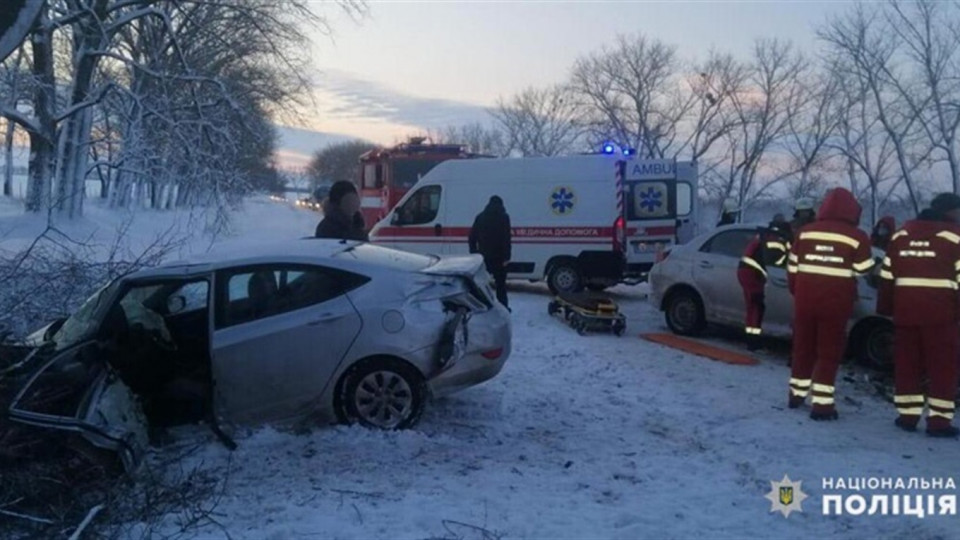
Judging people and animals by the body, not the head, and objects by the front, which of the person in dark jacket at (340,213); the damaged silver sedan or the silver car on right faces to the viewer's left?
the damaged silver sedan

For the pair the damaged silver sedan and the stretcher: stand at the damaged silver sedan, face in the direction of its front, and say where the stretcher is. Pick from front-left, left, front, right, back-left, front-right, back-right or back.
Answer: back-right

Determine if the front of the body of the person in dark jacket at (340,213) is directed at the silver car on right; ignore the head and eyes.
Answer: no

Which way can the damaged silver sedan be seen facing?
to the viewer's left

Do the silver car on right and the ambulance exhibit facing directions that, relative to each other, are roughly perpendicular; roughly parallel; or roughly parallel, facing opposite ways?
roughly parallel, facing opposite ways

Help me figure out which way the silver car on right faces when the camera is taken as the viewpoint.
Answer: facing the viewer and to the right of the viewer

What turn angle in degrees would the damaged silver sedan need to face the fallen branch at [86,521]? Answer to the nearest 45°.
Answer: approximately 45° to its left

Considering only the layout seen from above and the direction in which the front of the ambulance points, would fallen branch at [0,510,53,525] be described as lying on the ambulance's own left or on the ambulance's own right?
on the ambulance's own left

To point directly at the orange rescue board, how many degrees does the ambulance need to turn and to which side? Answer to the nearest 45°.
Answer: approximately 135° to its left

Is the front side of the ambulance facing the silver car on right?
no

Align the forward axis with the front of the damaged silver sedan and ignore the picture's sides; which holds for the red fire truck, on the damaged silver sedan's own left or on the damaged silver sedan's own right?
on the damaged silver sedan's own right

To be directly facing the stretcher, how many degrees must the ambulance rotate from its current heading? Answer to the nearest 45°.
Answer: approximately 135° to its left
